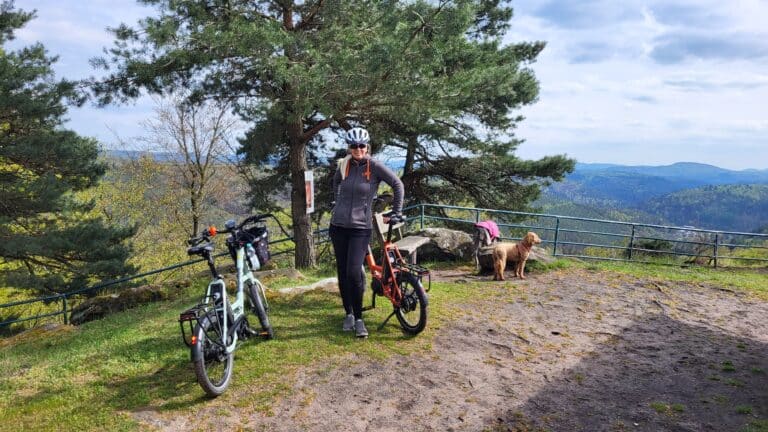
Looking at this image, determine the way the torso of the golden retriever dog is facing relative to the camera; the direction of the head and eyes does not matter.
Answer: to the viewer's right

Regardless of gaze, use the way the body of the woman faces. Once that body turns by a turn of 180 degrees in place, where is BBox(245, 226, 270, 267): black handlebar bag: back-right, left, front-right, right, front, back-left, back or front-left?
left

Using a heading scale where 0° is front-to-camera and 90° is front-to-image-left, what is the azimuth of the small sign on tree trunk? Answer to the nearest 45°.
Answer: approximately 315°
